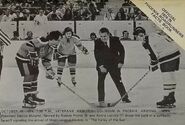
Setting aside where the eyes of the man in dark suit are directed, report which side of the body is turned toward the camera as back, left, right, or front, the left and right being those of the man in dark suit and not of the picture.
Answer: front

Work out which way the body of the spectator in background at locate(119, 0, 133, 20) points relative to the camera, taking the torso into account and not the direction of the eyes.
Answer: toward the camera

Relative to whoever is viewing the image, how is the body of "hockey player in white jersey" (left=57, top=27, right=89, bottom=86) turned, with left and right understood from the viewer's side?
facing the viewer

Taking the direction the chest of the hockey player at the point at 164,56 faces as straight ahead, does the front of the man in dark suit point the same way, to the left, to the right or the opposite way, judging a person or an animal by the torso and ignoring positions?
to the left

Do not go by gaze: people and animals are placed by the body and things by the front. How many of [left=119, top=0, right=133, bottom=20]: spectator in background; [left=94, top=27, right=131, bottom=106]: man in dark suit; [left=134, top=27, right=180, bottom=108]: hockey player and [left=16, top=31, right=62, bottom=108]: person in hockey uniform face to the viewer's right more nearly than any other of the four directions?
1

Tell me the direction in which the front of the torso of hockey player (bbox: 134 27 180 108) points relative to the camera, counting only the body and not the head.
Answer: to the viewer's left
